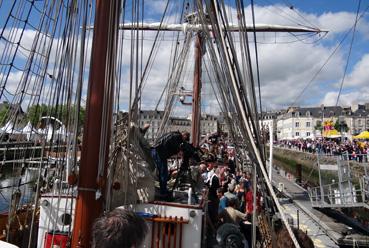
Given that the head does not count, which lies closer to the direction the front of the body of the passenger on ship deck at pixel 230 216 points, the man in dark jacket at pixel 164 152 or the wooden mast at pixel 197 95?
the wooden mast

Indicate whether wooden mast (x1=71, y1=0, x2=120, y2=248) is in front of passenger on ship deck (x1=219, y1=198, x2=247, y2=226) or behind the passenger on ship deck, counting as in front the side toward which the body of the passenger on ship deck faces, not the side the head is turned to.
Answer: behind

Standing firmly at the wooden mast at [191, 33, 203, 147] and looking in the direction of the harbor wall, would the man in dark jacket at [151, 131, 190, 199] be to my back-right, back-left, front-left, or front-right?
back-right

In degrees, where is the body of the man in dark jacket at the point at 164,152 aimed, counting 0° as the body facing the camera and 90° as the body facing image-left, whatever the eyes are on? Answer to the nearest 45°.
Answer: approximately 270°

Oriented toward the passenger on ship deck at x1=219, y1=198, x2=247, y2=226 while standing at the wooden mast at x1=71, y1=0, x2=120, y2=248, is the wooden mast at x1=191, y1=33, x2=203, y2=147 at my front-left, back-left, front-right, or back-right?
front-left

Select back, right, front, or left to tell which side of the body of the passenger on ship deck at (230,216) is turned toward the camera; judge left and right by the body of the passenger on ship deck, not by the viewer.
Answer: back

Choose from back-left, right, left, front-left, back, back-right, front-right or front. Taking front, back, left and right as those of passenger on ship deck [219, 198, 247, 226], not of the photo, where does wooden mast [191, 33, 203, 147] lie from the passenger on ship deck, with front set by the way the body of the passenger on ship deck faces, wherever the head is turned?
front

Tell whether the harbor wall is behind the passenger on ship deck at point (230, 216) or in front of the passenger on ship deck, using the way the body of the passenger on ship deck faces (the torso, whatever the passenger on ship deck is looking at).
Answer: in front

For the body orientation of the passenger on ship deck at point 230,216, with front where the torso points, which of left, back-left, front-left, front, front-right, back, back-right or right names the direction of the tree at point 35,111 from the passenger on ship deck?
left
